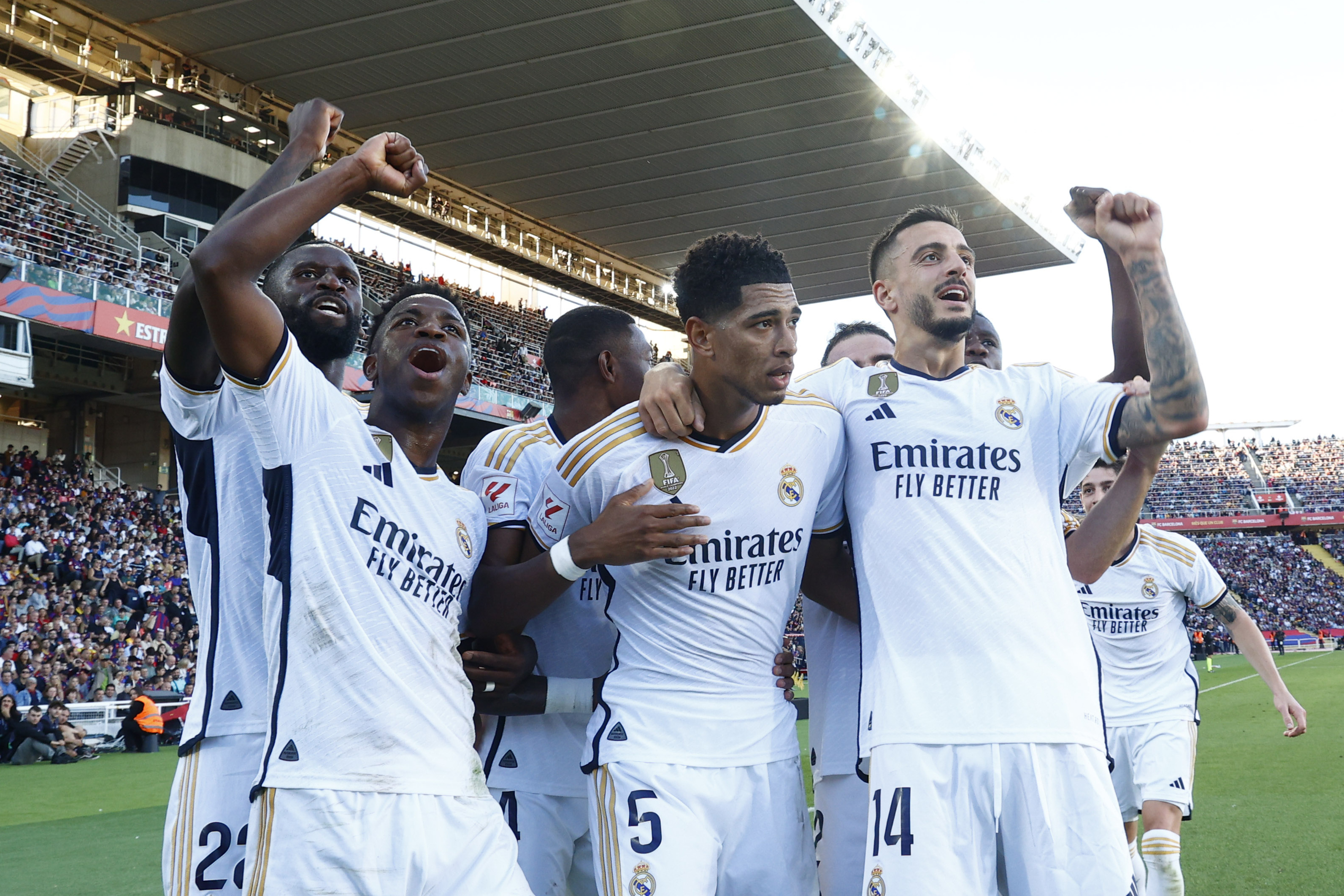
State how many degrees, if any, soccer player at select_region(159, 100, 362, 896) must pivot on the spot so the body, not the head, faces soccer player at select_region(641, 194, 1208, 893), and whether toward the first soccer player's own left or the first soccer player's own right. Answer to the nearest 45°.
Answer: approximately 45° to the first soccer player's own left

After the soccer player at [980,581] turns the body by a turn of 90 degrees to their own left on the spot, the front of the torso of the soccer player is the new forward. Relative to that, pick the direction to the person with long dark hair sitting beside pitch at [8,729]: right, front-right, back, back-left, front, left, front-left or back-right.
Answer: back-left

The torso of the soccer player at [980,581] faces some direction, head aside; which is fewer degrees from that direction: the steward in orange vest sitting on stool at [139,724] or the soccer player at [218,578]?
the soccer player

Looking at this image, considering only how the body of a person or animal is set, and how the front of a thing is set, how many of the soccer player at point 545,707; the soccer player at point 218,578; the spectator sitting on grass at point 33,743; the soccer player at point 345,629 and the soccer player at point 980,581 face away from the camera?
0

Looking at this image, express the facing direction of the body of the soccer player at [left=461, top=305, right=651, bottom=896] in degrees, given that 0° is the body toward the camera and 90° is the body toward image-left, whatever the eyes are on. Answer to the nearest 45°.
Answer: approximately 315°

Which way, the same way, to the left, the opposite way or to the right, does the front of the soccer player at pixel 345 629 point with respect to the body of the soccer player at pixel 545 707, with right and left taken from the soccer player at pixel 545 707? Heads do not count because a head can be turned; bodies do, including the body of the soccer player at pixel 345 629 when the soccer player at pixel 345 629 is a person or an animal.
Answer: the same way

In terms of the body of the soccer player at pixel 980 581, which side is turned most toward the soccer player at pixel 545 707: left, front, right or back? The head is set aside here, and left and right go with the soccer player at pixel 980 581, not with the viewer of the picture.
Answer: right

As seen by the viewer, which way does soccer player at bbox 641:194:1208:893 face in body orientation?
toward the camera

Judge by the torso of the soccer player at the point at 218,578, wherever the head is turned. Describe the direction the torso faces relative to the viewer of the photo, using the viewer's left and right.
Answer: facing the viewer and to the right of the viewer

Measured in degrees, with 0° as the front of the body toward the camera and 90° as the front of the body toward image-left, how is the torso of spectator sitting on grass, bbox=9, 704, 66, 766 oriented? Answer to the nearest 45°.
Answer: approximately 315°
